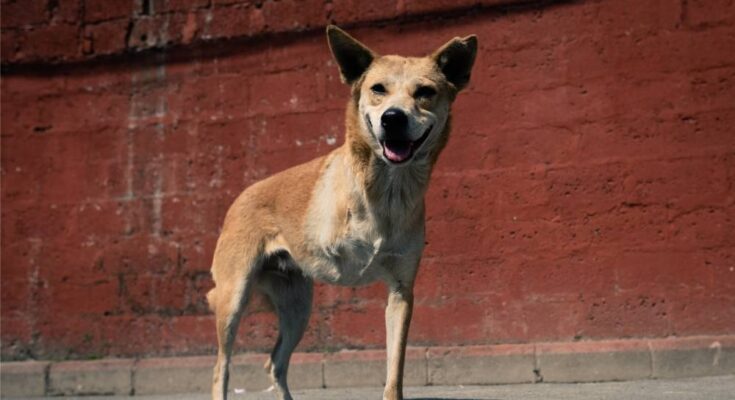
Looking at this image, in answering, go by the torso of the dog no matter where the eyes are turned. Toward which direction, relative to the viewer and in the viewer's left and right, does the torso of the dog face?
facing the viewer and to the right of the viewer
